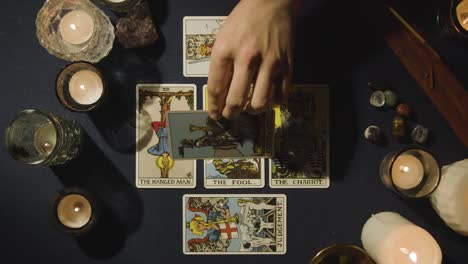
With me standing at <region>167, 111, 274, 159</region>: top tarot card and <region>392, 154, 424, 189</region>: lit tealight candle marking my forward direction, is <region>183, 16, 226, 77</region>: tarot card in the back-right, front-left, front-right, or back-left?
back-left

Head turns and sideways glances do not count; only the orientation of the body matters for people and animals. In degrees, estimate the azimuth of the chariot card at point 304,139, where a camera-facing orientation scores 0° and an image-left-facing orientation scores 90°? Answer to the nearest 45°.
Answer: approximately 0°

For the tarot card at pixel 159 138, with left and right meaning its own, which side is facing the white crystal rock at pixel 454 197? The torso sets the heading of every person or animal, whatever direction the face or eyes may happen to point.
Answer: left
